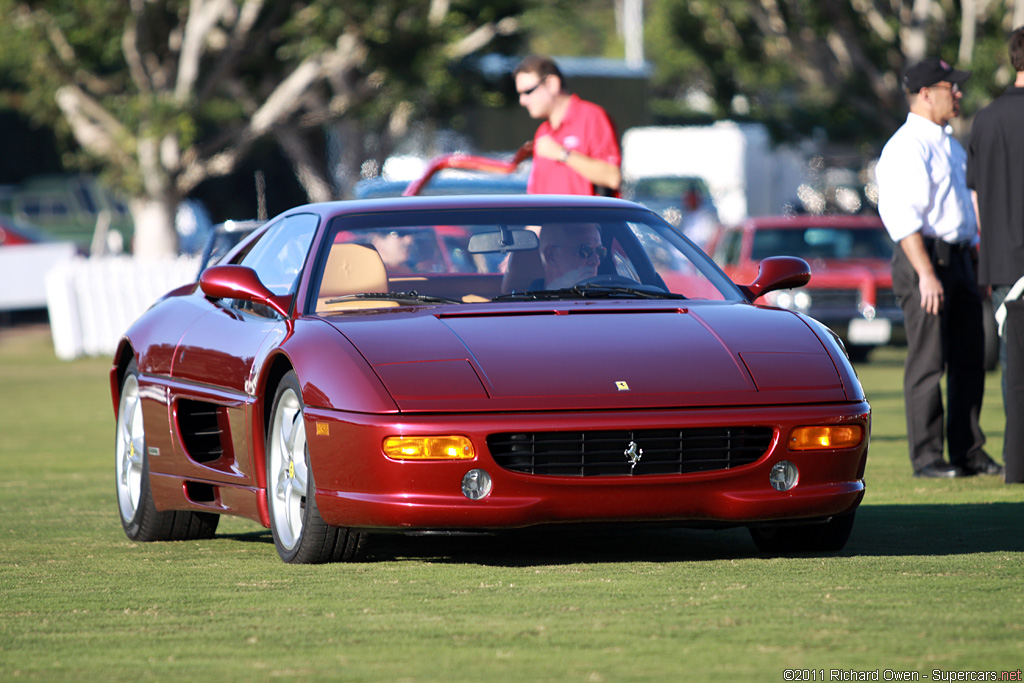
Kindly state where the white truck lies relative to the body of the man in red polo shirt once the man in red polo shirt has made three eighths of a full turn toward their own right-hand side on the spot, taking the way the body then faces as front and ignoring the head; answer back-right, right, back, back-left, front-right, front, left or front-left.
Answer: front

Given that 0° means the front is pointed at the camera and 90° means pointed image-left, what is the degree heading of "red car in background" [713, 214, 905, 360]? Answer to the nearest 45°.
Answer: approximately 315°

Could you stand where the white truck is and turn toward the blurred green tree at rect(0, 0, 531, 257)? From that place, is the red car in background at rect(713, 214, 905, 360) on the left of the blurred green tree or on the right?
left

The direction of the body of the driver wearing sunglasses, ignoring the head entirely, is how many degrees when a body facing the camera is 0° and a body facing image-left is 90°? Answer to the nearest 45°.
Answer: approximately 315°

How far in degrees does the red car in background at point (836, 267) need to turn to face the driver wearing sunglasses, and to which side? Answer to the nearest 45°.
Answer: approximately 45° to its right
